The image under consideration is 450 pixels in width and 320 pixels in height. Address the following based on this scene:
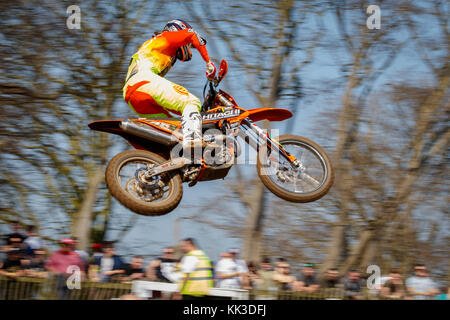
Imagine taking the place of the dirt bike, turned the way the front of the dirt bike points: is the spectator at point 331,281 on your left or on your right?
on your left

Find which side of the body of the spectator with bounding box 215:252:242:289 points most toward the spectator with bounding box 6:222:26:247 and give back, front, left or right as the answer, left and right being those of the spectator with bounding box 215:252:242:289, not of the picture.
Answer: right

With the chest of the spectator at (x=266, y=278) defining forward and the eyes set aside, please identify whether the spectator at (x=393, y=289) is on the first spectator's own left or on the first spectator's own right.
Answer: on the first spectator's own left

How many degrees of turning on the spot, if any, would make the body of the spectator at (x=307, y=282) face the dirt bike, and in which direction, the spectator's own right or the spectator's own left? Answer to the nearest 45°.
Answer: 0° — they already face it

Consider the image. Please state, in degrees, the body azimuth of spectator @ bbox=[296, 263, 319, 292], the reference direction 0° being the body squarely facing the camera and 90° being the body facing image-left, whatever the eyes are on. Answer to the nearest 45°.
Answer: approximately 0°

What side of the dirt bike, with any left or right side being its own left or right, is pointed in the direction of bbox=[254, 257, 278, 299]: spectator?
left

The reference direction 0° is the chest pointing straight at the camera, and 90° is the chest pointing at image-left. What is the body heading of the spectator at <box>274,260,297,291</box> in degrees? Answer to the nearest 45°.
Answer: approximately 0°

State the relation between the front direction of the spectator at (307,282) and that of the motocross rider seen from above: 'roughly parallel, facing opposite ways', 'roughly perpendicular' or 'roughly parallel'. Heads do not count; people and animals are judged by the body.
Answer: roughly perpendicular

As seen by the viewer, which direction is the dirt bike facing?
to the viewer's right

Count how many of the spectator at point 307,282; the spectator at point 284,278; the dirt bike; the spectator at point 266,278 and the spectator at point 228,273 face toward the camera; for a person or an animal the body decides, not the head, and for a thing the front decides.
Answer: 4

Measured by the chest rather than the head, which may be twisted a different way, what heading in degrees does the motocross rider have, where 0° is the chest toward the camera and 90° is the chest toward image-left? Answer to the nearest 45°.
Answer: approximately 270°
